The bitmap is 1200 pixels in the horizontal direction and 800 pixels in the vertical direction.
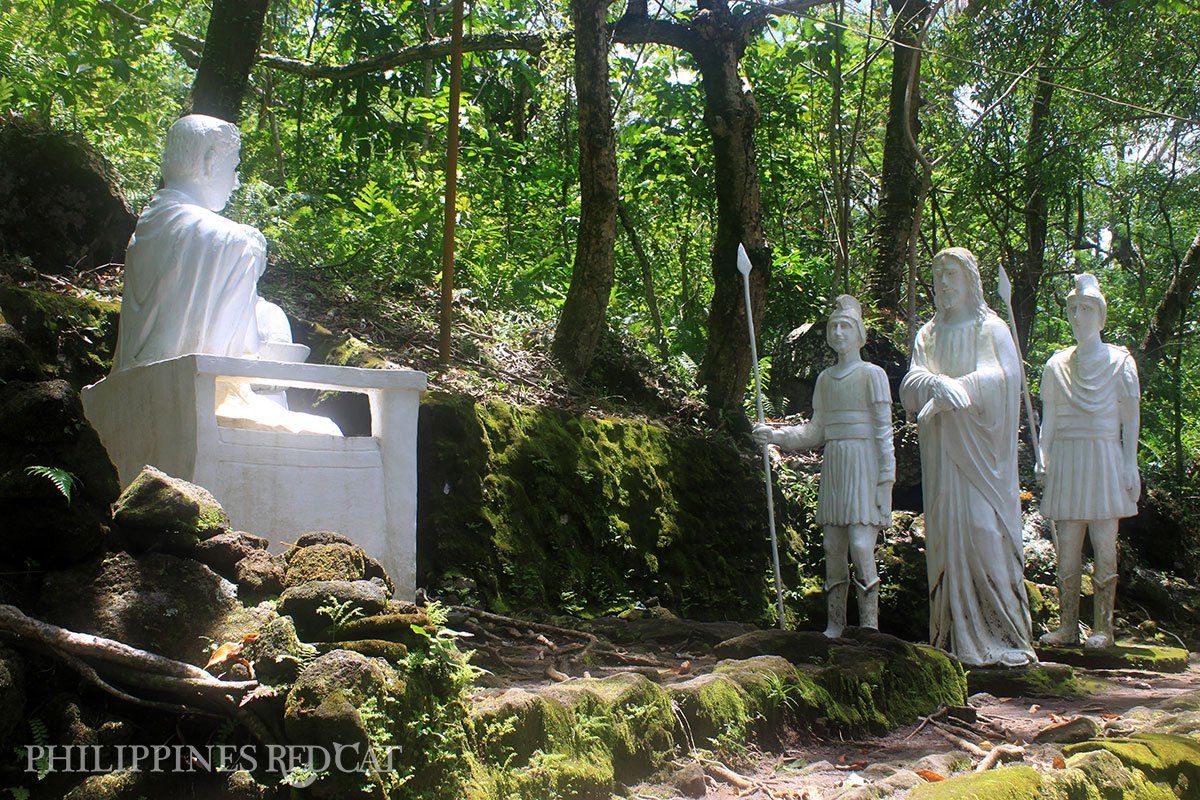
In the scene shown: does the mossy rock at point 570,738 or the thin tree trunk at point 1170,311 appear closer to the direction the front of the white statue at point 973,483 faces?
the mossy rock

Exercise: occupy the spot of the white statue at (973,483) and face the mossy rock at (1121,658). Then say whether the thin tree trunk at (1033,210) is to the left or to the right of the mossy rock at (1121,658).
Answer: left

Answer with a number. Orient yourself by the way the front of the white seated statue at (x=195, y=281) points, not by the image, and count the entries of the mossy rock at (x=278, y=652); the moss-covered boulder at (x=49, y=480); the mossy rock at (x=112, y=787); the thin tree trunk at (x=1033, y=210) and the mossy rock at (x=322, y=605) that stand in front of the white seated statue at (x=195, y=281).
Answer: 1

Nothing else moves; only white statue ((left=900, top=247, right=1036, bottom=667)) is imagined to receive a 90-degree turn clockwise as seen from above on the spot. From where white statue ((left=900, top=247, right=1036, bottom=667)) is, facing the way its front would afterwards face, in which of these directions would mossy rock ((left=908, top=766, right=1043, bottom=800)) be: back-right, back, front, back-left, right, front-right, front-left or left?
back-left

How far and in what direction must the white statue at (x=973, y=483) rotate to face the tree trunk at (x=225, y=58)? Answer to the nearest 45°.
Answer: approximately 45° to its right

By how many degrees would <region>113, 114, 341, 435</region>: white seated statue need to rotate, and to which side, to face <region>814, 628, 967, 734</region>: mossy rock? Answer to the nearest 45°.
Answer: approximately 45° to its right

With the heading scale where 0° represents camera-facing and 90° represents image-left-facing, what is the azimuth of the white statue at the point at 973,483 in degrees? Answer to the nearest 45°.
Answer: approximately 45°

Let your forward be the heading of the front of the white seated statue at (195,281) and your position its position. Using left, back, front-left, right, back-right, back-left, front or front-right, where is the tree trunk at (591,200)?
front

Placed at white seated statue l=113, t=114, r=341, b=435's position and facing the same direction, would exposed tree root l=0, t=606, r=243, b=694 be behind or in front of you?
behind

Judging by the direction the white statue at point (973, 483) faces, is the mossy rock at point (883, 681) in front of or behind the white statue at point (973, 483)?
in front

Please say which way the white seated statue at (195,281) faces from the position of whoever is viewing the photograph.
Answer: facing away from the viewer and to the right of the viewer

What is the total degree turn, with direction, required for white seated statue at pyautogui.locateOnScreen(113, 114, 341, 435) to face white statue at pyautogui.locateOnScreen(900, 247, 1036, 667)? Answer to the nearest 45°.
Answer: approximately 45° to its right
